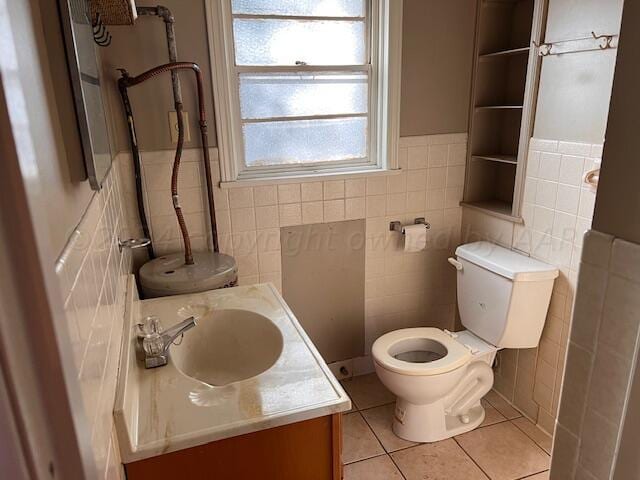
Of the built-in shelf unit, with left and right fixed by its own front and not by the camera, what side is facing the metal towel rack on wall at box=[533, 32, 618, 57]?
left

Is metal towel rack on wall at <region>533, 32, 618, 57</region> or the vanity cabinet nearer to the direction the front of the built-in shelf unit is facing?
the vanity cabinet

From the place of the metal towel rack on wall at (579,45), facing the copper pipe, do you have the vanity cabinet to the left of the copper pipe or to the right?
left

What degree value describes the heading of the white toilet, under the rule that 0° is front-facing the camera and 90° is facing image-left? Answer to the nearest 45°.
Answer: approximately 45°

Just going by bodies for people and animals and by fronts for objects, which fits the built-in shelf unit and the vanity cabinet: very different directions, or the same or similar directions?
very different directions

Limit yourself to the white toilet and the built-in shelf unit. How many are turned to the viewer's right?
0

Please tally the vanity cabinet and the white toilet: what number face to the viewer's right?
1

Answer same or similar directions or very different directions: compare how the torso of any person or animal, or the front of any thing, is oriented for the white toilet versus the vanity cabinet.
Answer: very different directions

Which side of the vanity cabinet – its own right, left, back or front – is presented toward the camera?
right

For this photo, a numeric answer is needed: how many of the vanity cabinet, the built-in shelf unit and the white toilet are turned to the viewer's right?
1

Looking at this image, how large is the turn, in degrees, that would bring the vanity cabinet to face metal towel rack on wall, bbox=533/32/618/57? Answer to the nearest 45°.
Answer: approximately 45° to its left

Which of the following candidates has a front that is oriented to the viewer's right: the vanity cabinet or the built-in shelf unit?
the vanity cabinet
